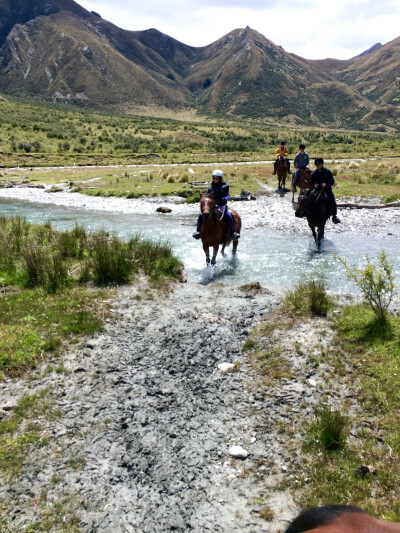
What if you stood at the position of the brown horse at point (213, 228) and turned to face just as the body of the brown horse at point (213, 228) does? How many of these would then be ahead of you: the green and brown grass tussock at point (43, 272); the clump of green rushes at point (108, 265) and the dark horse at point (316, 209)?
2

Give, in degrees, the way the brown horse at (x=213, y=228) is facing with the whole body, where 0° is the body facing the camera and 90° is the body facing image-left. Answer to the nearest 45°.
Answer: approximately 45°

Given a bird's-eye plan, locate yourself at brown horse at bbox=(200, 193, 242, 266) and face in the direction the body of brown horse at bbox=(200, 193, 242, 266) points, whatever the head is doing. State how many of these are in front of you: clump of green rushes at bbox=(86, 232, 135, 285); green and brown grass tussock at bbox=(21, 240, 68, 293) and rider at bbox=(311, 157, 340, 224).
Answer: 2

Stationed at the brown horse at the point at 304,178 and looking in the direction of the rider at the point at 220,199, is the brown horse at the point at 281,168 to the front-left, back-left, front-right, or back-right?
back-right

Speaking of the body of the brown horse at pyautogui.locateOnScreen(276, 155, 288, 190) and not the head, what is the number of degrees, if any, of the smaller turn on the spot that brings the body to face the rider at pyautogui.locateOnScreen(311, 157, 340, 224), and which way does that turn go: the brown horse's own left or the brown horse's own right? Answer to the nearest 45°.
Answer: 0° — it already faces them

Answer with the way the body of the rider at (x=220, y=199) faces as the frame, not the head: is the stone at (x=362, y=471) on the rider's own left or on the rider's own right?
on the rider's own left

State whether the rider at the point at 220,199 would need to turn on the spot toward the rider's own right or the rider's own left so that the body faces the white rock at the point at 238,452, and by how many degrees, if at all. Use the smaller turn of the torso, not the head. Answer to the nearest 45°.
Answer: approximately 45° to the rider's own left

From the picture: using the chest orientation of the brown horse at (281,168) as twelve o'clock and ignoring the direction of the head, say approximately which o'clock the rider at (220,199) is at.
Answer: The rider is roughly at 12 o'clock from the brown horse.

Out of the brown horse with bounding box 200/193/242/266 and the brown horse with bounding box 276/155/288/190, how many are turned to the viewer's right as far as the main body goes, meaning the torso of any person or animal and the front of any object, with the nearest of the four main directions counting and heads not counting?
0

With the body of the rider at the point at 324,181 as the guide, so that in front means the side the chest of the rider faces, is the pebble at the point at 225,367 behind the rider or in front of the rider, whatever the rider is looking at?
in front

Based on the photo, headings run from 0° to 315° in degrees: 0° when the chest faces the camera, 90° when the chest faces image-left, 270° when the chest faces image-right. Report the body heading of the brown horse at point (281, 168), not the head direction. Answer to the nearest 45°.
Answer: approximately 0°
